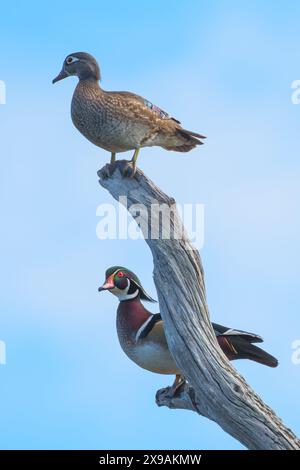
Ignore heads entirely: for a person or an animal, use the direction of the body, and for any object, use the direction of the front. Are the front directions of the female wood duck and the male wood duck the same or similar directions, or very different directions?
same or similar directions

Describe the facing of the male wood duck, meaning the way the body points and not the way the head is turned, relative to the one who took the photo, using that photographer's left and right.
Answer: facing to the left of the viewer

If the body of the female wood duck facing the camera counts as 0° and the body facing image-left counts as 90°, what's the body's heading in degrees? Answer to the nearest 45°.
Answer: approximately 90°

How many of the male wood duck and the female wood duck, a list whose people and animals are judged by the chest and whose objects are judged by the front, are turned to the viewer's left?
2
